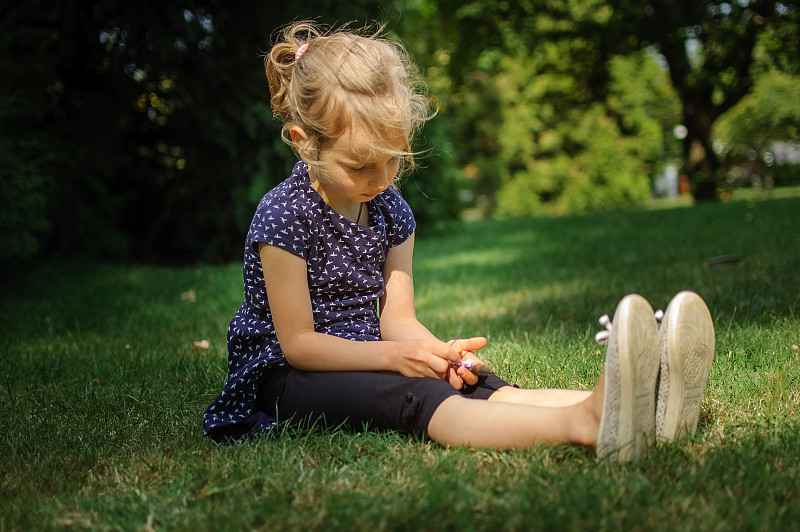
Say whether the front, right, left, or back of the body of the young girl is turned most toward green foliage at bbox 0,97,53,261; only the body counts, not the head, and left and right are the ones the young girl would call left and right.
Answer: back

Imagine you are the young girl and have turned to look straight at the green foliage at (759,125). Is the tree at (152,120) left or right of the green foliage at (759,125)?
left

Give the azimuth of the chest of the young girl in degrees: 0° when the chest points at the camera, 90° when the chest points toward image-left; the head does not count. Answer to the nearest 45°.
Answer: approximately 315°

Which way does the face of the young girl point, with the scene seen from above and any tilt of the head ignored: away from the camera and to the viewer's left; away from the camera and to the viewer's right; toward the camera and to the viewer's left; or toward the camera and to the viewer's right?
toward the camera and to the viewer's right
